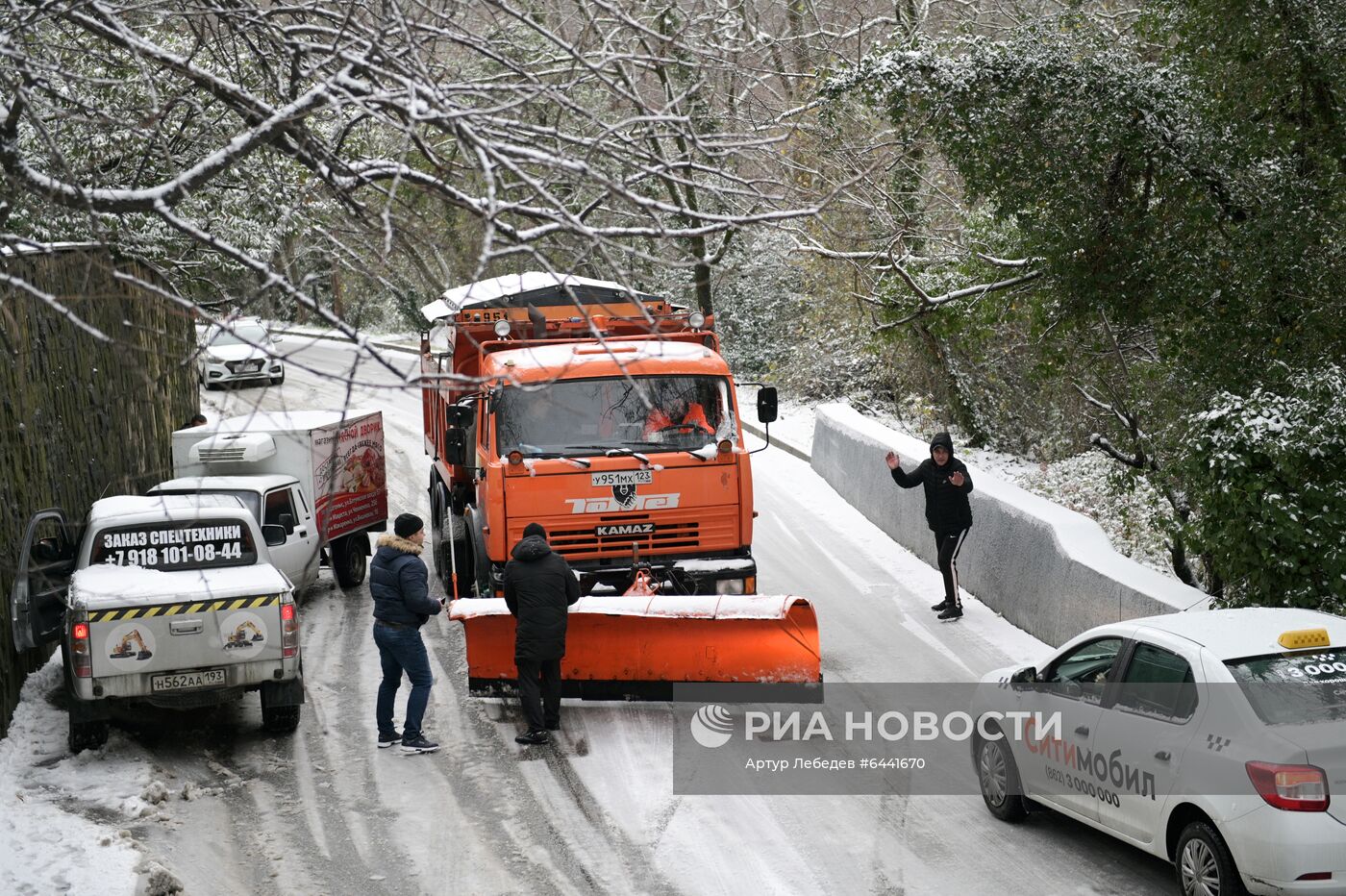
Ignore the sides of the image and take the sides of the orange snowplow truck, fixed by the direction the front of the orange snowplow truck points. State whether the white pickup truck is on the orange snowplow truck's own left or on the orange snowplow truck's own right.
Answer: on the orange snowplow truck's own right

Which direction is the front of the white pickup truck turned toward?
away from the camera

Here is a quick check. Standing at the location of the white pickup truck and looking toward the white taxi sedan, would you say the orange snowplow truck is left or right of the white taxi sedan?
left

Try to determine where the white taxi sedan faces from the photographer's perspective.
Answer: facing away from the viewer and to the left of the viewer

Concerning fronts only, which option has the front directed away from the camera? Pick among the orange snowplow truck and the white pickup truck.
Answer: the white pickup truck

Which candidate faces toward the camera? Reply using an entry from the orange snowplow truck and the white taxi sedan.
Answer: the orange snowplow truck

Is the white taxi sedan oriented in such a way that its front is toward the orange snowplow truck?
yes

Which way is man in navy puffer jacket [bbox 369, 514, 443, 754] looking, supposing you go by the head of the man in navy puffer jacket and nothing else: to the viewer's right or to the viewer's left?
to the viewer's right

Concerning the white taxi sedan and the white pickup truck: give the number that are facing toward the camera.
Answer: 0

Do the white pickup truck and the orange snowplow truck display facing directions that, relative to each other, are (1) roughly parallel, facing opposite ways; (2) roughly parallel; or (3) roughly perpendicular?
roughly parallel, facing opposite ways

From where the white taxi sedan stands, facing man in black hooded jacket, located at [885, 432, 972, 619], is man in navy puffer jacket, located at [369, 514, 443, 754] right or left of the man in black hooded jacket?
left

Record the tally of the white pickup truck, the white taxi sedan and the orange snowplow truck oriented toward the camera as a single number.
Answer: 1

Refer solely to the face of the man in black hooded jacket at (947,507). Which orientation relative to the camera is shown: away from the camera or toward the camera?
toward the camera

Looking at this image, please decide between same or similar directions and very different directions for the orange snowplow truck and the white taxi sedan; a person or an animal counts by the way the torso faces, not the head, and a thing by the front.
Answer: very different directions

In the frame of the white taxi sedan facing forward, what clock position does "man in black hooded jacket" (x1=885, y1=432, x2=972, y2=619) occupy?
The man in black hooded jacket is roughly at 1 o'clock from the white taxi sedan.

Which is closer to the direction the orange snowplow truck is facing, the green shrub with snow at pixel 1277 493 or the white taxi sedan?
the white taxi sedan

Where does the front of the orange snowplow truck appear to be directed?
toward the camera

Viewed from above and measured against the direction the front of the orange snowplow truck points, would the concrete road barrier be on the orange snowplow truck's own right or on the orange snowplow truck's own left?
on the orange snowplow truck's own left

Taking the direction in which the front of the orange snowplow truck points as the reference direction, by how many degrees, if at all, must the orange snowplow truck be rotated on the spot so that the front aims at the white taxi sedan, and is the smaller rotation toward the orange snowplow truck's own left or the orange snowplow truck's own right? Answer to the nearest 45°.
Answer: approximately 45° to the orange snowplow truck's own left

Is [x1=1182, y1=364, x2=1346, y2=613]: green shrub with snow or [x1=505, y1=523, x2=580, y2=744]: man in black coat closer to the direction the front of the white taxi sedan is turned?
the man in black coat

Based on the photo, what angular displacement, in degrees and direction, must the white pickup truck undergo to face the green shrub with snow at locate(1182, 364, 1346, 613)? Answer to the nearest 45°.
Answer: approximately 135° to its right
